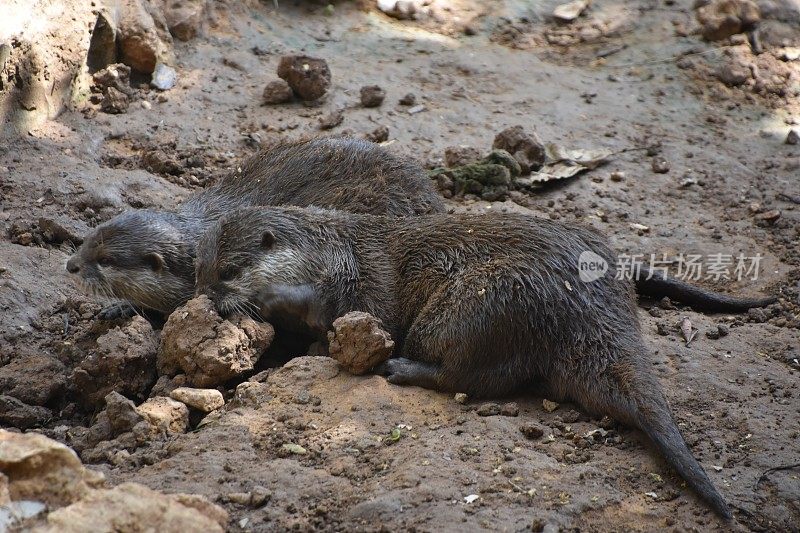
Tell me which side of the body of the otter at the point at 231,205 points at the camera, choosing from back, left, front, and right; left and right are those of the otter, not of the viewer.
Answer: left

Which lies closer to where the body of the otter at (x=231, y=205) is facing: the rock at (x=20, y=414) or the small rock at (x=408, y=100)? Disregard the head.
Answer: the rock

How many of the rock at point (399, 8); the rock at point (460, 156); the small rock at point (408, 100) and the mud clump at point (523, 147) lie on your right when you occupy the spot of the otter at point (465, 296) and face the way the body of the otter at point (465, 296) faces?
4

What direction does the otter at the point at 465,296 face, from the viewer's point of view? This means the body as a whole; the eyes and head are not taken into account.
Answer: to the viewer's left

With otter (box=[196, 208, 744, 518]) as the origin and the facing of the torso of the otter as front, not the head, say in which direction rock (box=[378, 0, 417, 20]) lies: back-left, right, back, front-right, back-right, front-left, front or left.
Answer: right

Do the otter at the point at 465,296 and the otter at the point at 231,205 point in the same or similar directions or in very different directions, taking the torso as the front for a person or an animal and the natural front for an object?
same or similar directions

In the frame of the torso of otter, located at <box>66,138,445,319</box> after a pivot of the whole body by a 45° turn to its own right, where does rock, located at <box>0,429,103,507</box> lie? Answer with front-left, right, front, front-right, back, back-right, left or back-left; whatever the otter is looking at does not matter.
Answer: back-left

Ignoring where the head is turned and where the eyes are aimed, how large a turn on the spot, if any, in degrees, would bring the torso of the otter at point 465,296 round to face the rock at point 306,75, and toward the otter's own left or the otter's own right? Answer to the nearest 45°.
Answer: approximately 45° to the otter's own right

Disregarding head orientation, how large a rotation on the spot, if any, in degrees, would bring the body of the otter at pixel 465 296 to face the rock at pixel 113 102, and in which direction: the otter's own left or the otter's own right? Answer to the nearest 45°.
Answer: approximately 45° to the otter's own right

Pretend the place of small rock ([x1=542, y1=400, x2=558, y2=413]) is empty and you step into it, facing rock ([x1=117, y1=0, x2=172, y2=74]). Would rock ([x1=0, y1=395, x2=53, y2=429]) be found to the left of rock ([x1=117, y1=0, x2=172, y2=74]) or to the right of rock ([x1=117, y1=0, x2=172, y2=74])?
left

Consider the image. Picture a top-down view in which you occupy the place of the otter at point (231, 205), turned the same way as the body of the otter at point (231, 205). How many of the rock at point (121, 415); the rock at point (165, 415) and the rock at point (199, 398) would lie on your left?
3

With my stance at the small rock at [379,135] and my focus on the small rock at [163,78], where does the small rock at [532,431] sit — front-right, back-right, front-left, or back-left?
back-left

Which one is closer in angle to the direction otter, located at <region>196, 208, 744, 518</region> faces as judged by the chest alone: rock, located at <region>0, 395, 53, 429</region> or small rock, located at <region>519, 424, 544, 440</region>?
the rock

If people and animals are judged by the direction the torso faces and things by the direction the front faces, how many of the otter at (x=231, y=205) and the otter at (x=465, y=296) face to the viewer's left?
2
